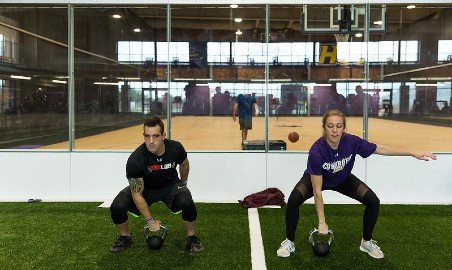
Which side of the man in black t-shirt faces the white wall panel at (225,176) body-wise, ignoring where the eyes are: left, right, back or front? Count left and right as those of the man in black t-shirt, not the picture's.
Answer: back

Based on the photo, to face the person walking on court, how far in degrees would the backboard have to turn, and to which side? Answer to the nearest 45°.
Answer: approximately 45° to its left

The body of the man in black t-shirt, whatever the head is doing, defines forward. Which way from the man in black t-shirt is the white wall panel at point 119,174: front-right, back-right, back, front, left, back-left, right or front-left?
back
